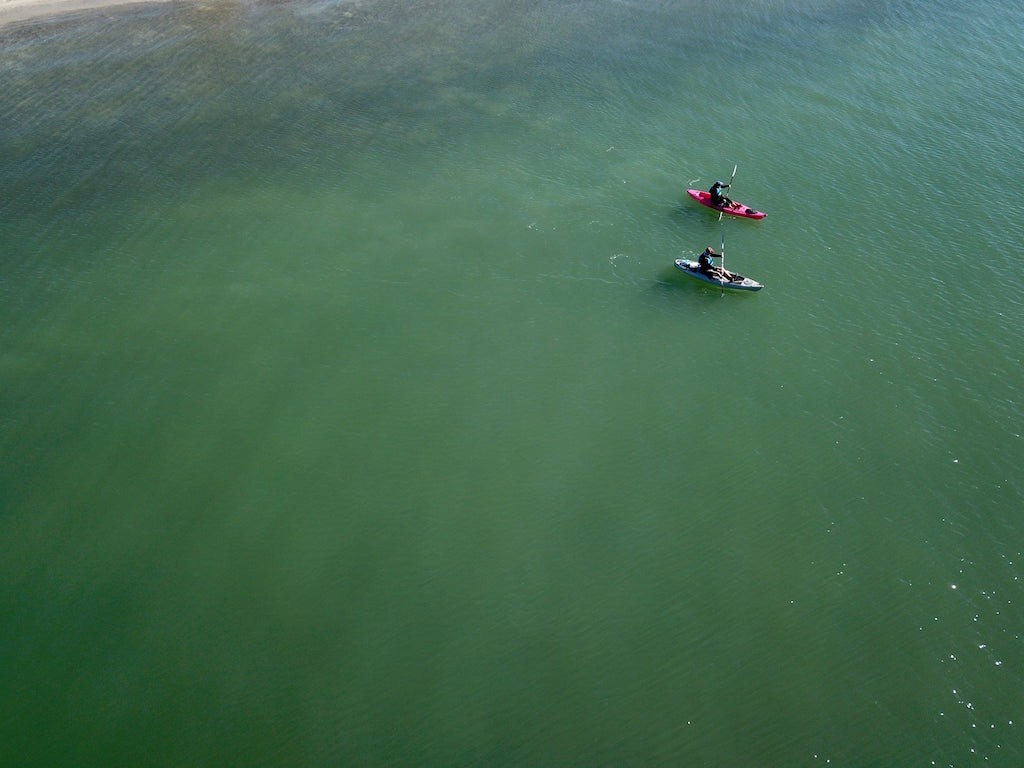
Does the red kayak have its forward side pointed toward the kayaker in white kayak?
no

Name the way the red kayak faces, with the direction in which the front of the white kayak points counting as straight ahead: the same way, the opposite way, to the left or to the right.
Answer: the same way

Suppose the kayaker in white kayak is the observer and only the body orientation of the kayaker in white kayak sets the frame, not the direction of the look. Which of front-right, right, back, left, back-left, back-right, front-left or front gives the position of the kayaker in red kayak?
back-left

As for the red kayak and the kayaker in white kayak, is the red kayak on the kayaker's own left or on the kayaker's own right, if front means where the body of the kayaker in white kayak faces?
on the kayaker's own left

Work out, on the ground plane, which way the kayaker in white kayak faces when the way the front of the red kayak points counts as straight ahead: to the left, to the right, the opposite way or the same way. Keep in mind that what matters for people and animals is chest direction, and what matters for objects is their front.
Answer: the same way

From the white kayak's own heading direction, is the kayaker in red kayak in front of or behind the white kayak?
behind

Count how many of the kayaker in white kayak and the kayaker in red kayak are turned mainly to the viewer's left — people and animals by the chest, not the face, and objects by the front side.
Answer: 0

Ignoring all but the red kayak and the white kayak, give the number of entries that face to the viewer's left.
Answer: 0

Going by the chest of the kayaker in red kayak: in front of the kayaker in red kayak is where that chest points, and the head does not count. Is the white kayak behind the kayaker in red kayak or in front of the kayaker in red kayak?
in front

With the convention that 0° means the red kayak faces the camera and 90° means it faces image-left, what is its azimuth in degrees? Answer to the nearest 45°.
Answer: approximately 315°

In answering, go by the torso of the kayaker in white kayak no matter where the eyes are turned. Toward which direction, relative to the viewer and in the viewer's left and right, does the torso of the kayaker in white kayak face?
facing the viewer and to the right of the viewer

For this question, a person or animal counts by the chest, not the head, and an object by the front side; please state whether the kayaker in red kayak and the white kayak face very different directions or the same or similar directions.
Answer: same or similar directions
